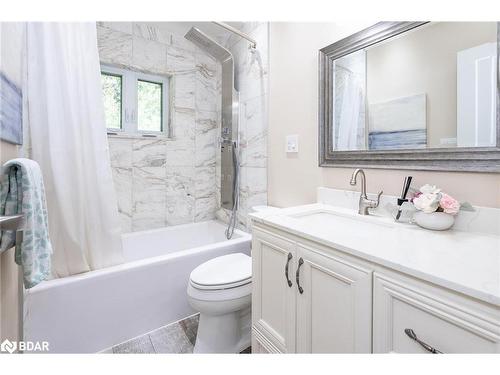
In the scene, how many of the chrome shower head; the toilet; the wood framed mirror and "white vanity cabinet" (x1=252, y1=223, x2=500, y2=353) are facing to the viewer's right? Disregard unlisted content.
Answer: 0

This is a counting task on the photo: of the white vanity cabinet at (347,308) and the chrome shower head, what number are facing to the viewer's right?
0

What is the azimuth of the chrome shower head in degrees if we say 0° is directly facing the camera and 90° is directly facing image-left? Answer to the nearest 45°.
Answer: approximately 45°

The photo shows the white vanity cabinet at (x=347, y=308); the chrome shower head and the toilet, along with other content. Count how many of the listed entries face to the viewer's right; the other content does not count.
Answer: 0

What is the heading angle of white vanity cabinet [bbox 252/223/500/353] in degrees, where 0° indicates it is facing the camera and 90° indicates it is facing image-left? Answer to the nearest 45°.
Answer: approximately 45°

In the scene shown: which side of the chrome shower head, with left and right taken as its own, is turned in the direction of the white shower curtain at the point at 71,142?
front

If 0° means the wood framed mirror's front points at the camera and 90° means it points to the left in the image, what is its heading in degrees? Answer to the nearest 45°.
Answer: approximately 45°

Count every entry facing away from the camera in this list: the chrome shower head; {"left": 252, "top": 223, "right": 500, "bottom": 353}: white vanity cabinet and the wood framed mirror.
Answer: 0

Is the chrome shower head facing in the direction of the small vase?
no

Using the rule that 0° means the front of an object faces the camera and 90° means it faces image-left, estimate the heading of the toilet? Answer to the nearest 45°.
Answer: approximately 45°
